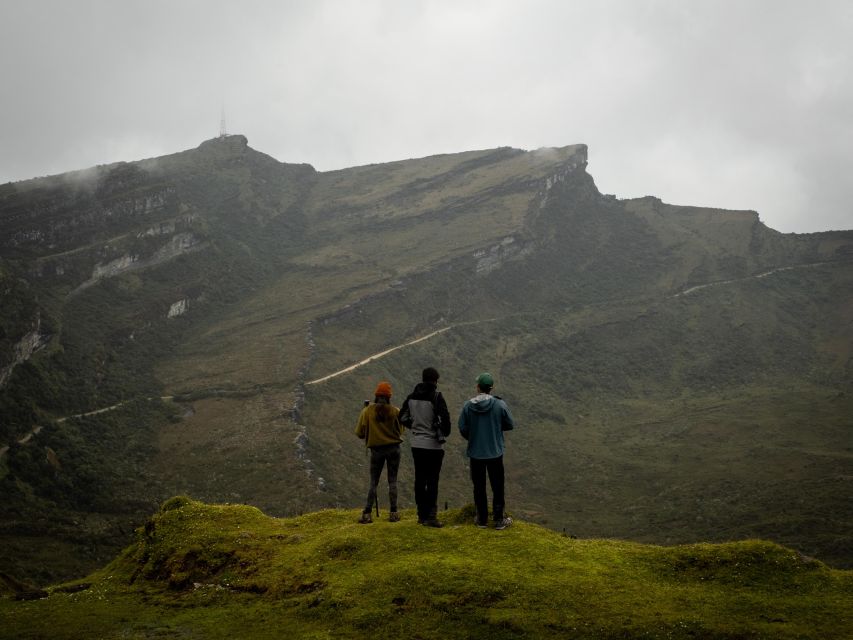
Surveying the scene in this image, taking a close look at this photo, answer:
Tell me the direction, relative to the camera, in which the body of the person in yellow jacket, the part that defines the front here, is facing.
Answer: away from the camera

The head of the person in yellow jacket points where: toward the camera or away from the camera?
away from the camera

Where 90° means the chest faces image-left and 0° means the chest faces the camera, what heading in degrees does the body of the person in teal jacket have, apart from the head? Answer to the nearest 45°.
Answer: approximately 180°

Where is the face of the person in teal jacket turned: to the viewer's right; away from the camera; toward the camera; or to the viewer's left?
away from the camera

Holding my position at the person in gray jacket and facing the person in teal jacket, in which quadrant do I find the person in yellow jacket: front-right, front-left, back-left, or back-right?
back-left

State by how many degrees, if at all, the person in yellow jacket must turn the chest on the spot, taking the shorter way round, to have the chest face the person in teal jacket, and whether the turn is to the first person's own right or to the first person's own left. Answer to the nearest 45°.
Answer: approximately 135° to the first person's own right

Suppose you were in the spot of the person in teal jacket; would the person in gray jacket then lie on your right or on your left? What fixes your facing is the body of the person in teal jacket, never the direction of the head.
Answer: on your left

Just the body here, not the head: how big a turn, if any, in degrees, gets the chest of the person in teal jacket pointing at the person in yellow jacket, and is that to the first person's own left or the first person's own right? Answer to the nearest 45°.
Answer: approximately 45° to the first person's own left

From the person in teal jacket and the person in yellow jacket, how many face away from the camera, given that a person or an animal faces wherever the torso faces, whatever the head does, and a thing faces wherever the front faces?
2

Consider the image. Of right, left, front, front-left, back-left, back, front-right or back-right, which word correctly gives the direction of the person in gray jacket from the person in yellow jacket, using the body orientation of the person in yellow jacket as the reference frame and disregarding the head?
back-right
